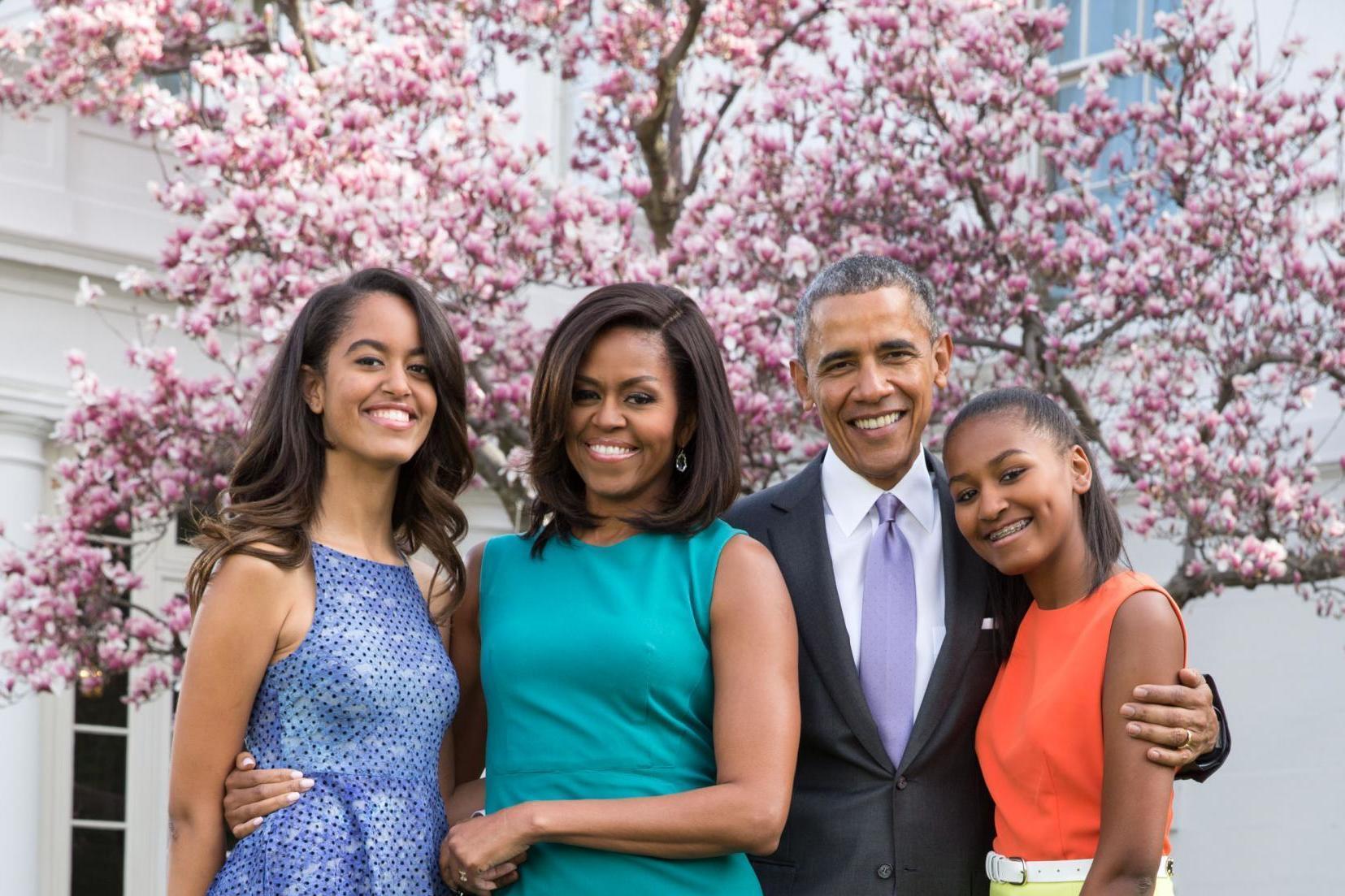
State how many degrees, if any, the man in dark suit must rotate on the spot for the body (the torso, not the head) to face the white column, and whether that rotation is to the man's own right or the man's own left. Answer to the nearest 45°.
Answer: approximately 135° to the man's own right

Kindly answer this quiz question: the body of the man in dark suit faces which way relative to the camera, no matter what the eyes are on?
toward the camera

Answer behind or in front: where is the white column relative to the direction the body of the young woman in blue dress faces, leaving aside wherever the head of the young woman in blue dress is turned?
behind

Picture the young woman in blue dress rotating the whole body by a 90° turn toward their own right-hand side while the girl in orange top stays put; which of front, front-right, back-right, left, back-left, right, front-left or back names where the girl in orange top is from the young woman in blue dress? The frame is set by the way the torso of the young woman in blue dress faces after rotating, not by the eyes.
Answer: back-left

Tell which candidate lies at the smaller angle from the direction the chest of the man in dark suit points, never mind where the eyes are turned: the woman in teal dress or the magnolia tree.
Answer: the woman in teal dress

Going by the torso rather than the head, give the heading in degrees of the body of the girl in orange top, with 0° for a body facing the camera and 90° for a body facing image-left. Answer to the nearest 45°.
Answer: approximately 45°

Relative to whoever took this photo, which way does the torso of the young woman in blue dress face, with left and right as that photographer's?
facing the viewer and to the right of the viewer

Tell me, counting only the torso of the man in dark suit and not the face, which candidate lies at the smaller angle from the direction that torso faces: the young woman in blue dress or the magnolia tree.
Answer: the young woman in blue dress

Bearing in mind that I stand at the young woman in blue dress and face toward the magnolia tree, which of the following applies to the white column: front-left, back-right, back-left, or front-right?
front-left

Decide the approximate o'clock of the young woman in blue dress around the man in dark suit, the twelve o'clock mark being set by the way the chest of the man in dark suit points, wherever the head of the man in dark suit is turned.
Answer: The young woman in blue dress is roughly at 2 o'clock from the man in dark suit.
